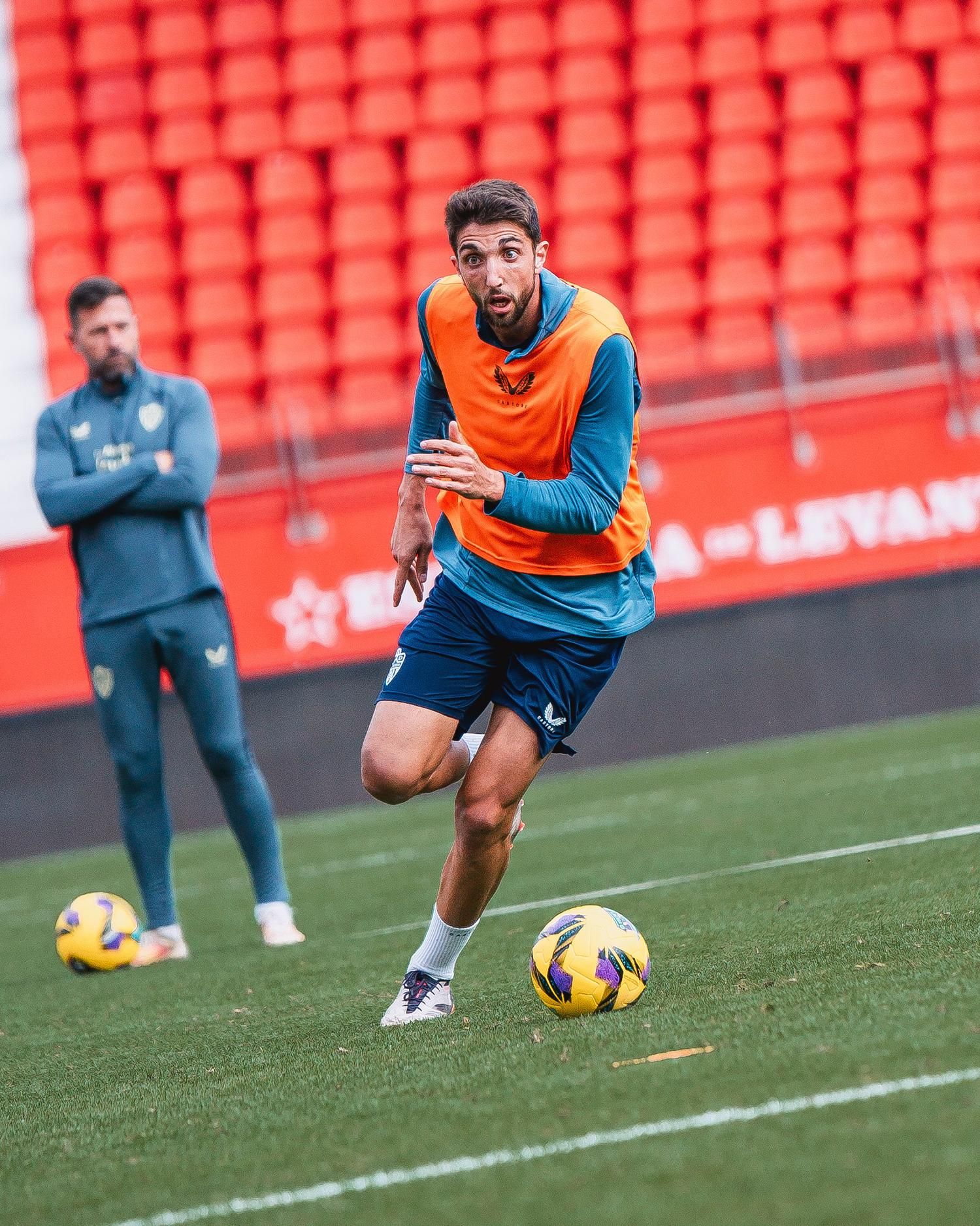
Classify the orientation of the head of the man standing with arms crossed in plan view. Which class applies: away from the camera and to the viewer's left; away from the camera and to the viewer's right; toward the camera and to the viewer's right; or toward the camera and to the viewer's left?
toward the camera and to the viewer's right

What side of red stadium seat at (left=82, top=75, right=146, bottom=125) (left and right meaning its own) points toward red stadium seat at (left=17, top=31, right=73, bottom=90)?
back

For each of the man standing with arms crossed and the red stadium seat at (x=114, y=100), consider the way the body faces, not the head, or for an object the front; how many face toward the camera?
2

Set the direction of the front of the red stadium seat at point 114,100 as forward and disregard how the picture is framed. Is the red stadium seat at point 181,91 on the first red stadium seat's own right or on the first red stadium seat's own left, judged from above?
on the first red stadium seat's own left

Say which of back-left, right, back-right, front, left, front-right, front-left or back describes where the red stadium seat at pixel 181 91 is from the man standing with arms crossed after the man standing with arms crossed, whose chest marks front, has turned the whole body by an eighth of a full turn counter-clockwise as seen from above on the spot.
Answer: back-left

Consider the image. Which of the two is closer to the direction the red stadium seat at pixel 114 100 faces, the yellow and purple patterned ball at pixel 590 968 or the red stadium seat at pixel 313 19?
the yellow and purple patterned ball

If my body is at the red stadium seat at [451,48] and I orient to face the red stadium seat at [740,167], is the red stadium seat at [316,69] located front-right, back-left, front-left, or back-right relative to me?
back-right

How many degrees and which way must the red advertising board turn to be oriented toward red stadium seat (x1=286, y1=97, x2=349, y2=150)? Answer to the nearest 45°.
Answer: approximately 135° to its right

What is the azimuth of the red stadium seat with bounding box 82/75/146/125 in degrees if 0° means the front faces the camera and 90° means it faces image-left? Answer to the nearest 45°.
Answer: approximately 0°

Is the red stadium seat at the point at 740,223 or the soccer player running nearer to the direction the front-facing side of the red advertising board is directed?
the soccer player running
